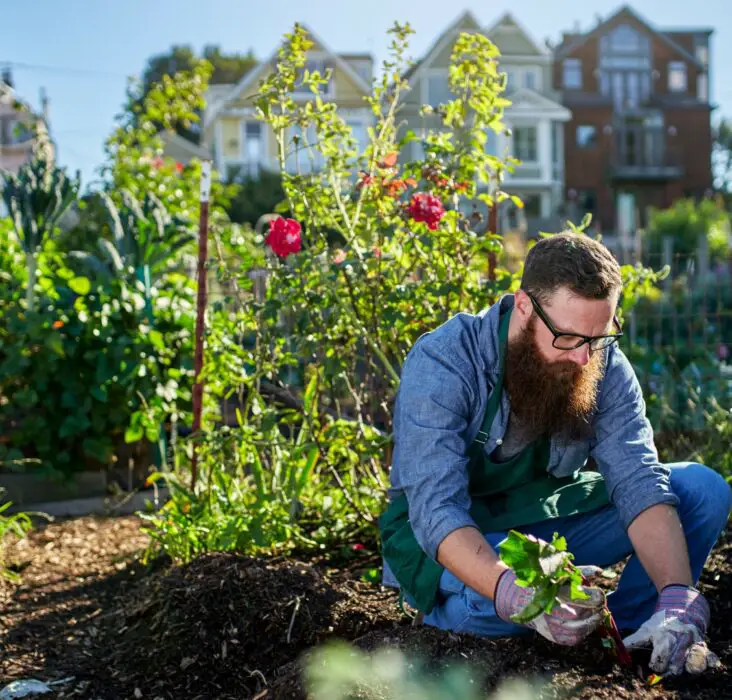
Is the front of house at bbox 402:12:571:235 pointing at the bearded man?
yes

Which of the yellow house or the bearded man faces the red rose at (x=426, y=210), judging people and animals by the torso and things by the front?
the yellow house

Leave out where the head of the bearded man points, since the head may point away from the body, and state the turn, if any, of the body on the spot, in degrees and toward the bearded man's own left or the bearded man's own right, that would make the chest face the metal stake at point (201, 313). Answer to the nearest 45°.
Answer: approximately 180°

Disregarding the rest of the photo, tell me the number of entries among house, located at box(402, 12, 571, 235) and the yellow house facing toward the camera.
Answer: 2

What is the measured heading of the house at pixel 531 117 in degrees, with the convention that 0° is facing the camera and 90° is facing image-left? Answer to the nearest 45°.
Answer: approximately 0°

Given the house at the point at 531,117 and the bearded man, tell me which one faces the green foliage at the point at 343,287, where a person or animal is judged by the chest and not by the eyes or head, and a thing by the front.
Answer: the house

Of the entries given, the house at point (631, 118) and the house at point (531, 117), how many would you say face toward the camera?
2

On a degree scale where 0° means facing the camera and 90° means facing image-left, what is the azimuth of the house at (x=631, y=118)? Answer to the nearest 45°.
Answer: approximately 0°

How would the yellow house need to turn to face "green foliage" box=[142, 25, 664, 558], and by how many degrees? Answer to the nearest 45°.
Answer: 0° — it already faces it
